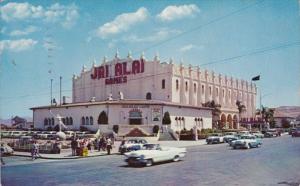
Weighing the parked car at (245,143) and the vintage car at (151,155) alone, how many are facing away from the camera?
0

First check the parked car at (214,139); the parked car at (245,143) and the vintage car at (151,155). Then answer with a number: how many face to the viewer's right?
0

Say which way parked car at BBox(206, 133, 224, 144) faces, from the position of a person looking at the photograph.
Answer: facing the viewer and to the left of the viewer

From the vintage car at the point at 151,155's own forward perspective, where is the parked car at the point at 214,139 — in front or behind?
behind

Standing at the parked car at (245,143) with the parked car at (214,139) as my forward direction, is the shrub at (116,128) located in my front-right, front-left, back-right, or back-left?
front-left

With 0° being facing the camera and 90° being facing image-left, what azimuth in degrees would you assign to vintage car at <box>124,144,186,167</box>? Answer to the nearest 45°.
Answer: approximately 45°

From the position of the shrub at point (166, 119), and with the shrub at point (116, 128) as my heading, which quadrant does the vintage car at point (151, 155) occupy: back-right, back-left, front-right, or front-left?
front-left

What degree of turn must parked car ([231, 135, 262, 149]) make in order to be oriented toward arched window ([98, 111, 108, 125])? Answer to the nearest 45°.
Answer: approximately 90° to its right

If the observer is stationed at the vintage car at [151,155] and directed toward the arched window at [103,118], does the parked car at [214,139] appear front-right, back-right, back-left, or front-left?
front-right
